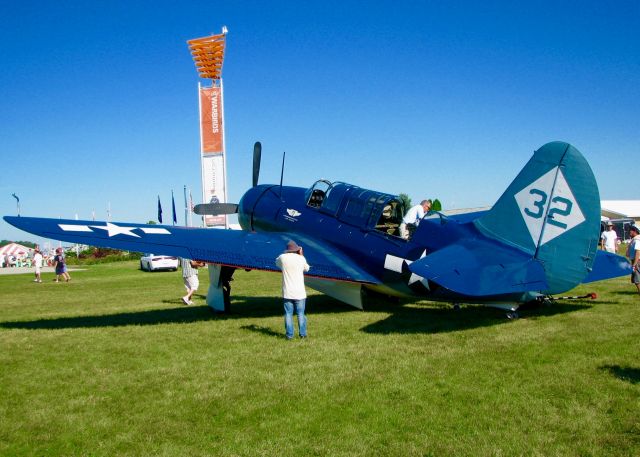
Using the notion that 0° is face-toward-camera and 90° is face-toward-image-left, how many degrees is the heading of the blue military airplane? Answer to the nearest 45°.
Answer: approximately 135°

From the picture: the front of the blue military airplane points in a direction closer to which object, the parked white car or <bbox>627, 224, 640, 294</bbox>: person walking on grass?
the parked white car

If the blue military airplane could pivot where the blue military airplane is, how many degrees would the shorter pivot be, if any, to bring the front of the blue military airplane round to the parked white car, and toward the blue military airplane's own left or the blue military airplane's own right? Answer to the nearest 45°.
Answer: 0° — it already faces it
